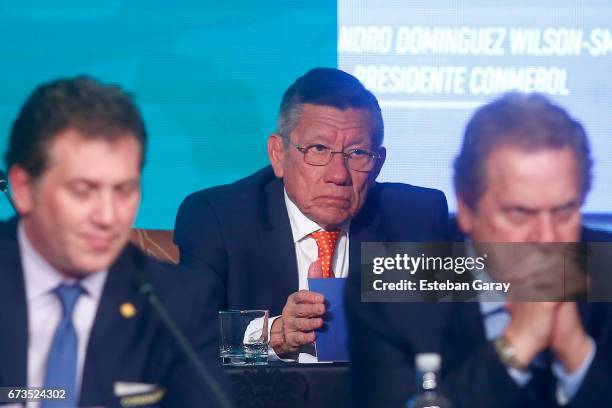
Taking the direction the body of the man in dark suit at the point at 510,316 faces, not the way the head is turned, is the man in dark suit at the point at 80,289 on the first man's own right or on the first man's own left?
on the first man's own right

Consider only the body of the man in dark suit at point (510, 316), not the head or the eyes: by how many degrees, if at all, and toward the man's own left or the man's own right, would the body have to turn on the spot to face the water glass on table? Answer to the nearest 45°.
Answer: approximately 135° to the man's own right

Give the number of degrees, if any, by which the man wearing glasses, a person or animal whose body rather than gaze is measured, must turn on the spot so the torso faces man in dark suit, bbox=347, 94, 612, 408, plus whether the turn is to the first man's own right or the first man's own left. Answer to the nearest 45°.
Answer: approximately 45° to the first man's own left

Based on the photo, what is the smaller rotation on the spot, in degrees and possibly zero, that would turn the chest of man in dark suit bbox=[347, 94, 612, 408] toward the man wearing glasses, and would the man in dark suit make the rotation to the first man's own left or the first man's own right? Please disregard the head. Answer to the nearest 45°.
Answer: approximately 135° to the first man's own right

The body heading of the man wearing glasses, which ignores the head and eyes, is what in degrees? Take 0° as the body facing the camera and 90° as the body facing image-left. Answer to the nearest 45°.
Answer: approximately 315°
